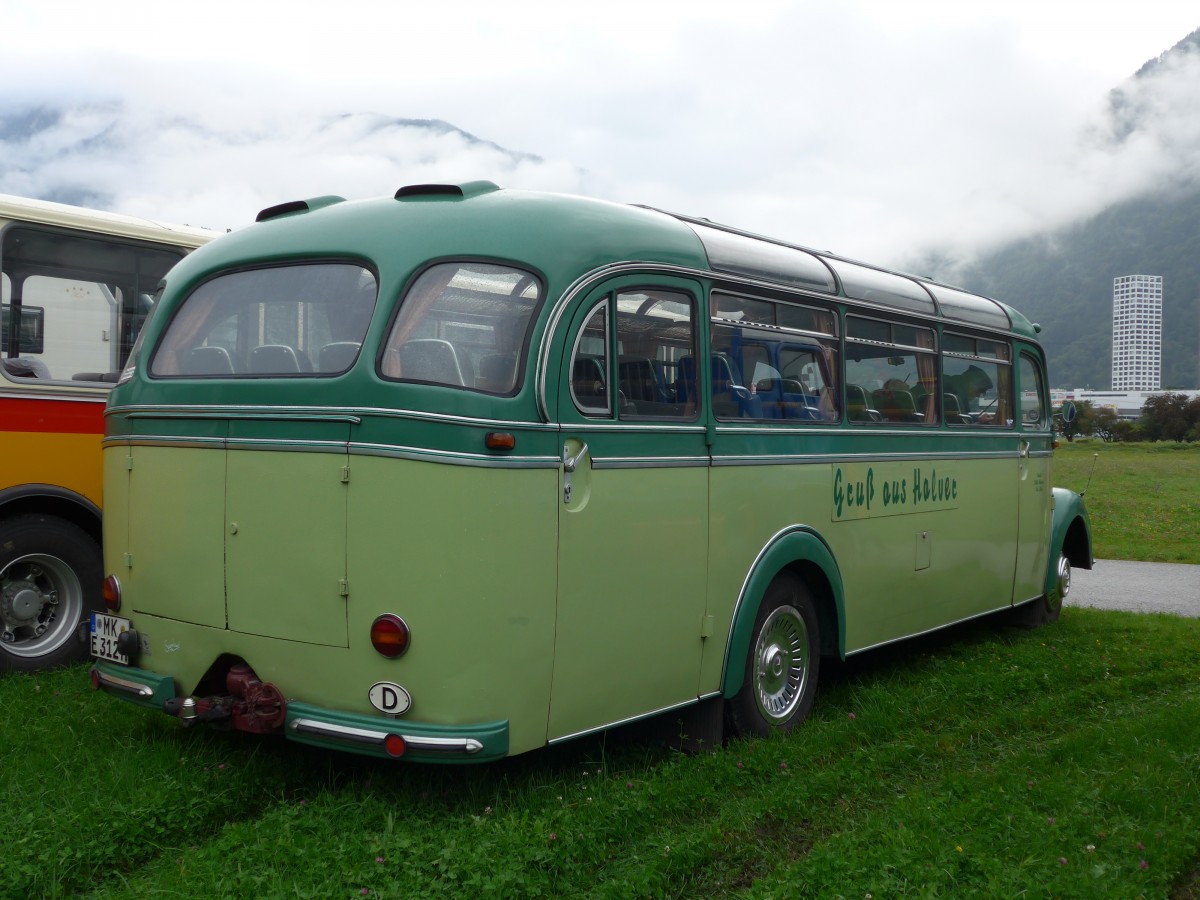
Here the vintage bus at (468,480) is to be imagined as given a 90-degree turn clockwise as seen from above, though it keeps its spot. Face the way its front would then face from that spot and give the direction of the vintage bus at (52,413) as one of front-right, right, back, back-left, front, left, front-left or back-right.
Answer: back

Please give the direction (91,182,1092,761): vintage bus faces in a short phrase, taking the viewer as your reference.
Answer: facing away from the viewer and to the right of the viewer
